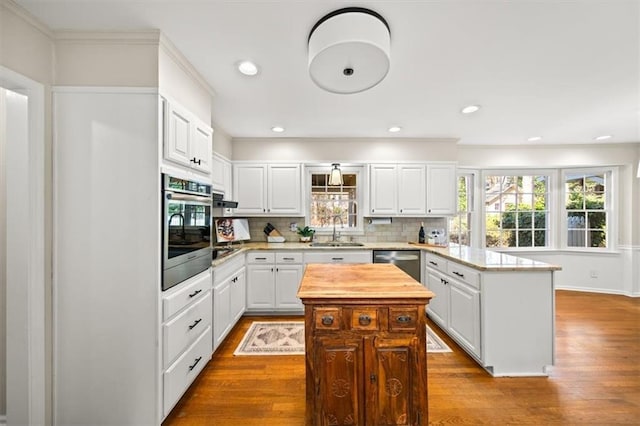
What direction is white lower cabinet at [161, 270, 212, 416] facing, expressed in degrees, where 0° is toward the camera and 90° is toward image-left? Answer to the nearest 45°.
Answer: approximately 315°

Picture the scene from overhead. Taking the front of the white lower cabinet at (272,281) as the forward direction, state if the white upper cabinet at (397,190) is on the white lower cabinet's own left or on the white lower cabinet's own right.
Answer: on the white lower cabinet's own left

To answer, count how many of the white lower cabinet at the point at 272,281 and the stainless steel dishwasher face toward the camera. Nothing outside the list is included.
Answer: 2

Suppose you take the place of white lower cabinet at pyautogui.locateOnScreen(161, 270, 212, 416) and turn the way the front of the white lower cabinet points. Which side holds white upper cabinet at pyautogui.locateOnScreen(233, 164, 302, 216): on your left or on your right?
on your left

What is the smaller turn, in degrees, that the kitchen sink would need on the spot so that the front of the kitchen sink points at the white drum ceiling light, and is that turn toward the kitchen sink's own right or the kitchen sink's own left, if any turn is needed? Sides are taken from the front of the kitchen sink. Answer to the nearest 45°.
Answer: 0° — it already faces it

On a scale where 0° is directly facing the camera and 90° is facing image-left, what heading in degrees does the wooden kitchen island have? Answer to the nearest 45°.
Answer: approximately 0°

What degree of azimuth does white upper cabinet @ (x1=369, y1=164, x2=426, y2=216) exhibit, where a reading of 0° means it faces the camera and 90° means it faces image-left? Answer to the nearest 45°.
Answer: approximately 0°

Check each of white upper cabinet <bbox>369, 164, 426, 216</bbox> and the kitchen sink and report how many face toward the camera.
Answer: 2

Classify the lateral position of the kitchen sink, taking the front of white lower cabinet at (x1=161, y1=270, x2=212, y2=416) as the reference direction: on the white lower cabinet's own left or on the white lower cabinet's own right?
on the white lower cabinet's own left
